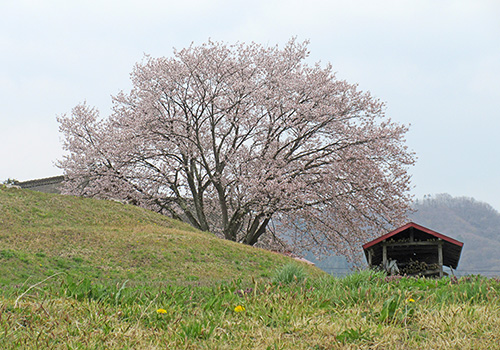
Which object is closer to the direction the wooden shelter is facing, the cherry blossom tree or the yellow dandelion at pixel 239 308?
the yellow dandelion

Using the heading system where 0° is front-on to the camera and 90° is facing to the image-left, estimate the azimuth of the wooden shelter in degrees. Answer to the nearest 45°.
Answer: approximately 0°

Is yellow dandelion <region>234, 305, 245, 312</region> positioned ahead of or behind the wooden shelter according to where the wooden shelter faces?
ahead

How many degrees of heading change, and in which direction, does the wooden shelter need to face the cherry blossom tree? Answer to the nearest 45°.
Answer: approximately 135° to its right
